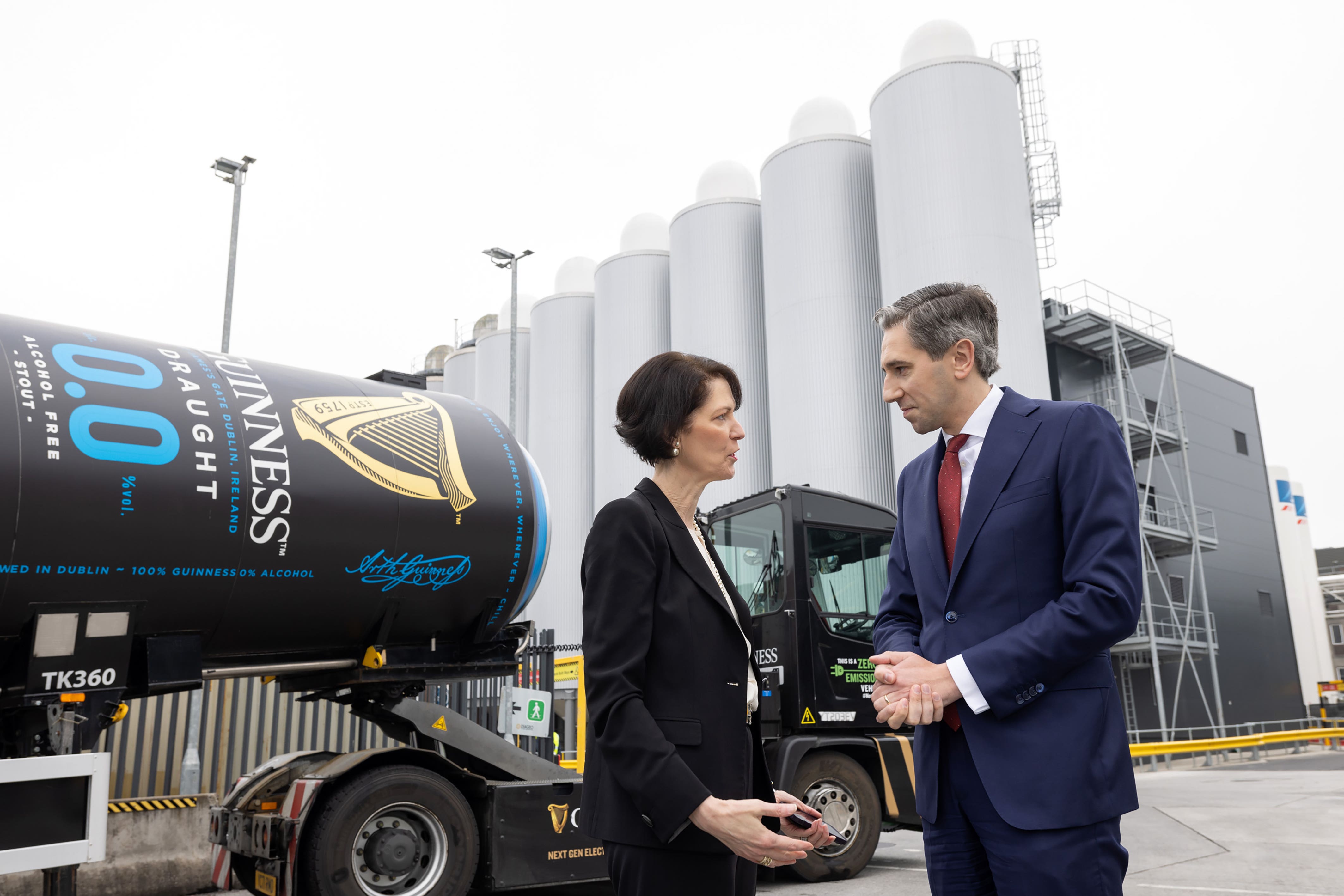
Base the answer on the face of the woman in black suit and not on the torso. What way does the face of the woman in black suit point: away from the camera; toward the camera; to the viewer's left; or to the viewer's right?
to the viewer's right

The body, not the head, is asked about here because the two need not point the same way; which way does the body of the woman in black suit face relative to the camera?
to the viewer's right

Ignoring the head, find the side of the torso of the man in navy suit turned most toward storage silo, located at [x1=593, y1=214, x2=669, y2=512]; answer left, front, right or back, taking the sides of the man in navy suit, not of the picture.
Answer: right

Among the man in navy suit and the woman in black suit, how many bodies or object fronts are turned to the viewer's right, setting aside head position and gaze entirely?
1

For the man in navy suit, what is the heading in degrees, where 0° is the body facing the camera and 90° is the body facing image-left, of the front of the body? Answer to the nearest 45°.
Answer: approximately 45°

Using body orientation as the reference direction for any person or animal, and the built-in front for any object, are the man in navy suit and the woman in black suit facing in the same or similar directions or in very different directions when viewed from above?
very different directions

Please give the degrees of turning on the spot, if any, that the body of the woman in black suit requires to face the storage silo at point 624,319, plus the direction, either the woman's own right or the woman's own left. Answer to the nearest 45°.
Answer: approximately 90° to the woman's own left

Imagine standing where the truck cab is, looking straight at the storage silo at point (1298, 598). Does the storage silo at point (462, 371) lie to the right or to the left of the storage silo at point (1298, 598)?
left

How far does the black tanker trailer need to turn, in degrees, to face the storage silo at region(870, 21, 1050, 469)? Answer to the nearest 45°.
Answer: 0° — it already faces it

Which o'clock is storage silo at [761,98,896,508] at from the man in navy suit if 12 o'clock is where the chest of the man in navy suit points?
The storage silo is roughly at 4 o'clock from the man in navy suit.

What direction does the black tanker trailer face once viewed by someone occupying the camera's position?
facing away from the viewer and to the right of the viewer

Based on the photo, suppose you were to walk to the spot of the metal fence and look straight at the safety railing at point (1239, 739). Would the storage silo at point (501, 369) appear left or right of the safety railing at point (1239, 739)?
left

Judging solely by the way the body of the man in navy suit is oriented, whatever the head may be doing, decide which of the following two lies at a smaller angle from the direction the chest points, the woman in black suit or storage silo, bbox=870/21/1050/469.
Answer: the woman in black suit

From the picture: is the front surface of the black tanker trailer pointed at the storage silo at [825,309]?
yes

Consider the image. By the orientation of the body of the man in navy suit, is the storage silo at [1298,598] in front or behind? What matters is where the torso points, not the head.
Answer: behind
